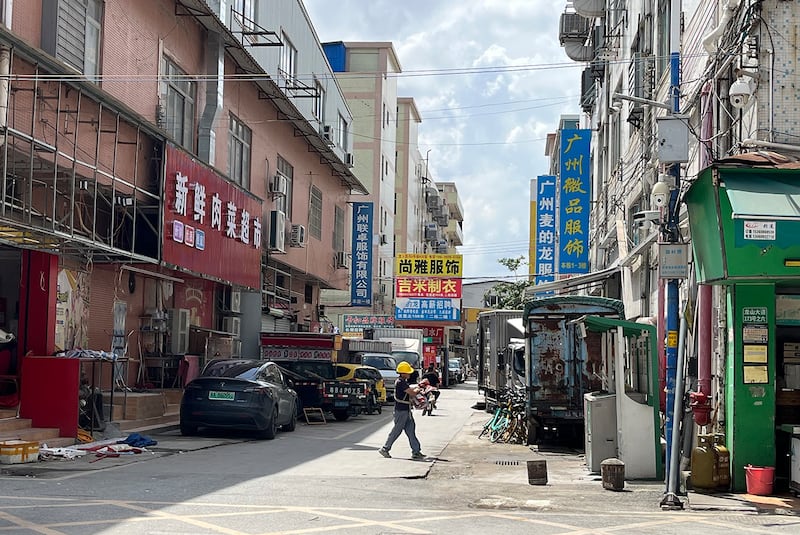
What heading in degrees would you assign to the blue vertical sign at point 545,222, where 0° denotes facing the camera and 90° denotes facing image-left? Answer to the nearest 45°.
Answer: approximately 0°

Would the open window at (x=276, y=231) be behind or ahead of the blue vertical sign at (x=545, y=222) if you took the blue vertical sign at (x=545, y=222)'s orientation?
ahead

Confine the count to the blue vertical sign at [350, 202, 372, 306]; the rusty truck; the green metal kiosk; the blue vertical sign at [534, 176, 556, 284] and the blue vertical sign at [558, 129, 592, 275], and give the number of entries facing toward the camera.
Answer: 4

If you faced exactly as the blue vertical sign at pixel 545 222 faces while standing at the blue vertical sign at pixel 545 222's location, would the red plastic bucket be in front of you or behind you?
in front

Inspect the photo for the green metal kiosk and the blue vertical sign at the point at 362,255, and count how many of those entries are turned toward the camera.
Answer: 2

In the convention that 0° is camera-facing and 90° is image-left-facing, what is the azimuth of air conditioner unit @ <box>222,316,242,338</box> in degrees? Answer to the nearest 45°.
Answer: approximately 315°

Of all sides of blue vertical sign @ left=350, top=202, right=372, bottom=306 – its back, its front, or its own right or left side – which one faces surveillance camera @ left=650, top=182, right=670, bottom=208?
front

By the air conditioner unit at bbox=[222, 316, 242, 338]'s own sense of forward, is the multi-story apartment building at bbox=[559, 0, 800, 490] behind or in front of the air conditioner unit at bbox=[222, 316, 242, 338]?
in front

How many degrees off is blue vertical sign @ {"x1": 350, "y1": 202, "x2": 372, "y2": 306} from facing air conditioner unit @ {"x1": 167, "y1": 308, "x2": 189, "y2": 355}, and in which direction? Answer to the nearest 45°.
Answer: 0° — it already faces it

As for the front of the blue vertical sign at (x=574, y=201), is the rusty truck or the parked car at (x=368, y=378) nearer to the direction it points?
the rusty truck

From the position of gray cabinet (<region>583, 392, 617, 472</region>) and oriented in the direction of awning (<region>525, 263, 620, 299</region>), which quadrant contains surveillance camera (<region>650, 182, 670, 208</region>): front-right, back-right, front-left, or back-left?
back-right

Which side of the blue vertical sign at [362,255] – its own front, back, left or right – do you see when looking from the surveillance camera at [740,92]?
front
